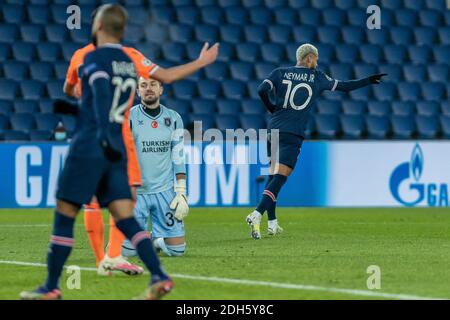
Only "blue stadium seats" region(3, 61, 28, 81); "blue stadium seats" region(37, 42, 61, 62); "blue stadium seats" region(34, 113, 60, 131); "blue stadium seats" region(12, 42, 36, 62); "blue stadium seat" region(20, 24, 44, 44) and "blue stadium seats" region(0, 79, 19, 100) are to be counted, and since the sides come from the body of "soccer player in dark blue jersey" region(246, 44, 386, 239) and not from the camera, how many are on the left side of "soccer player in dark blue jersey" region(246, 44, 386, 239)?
6

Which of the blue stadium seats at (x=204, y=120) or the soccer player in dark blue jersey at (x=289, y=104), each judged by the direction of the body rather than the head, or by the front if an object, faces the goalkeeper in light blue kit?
the blue stadium seats

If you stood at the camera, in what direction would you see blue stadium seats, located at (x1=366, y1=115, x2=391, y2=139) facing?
facing the viewer

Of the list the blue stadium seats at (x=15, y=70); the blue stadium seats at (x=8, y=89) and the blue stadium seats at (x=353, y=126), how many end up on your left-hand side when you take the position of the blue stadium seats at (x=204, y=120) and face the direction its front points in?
1

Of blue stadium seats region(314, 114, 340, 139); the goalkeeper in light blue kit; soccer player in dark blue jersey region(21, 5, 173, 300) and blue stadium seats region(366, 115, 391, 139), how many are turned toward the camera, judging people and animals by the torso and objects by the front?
3

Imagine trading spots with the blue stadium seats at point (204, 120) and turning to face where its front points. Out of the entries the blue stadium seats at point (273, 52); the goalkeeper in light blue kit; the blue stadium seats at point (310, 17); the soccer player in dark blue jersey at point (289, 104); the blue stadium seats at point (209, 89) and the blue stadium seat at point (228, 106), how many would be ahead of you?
2

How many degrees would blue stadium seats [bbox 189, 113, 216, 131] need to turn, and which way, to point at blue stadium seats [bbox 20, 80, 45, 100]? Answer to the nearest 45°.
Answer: approximately 90° to its right

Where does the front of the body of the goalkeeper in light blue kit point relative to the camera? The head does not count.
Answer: toward the camera

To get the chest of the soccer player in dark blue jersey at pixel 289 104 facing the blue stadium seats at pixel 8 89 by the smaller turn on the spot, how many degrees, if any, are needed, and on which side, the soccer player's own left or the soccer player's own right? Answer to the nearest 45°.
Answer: approximately 90° to the soccer player's own left

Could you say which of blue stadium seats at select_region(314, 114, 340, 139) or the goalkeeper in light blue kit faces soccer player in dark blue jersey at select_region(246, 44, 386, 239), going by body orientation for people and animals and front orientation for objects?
the blue stadium seats

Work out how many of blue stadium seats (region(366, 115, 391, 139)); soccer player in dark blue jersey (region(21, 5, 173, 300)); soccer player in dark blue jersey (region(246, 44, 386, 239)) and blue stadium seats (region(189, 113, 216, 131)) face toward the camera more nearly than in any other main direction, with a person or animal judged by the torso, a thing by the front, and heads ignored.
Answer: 2

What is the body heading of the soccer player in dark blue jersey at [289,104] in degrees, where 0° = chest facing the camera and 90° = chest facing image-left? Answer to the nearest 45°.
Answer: approximately 225°

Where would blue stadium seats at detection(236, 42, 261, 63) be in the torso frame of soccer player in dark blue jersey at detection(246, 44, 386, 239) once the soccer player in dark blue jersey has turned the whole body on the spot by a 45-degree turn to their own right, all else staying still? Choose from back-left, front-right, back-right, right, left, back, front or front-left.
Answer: left
